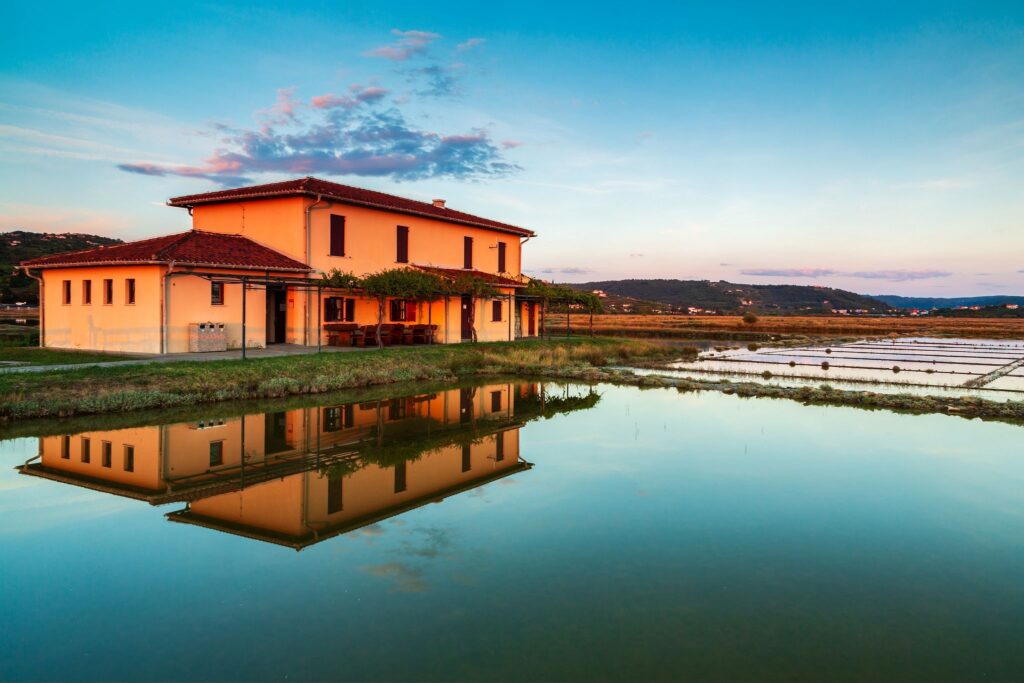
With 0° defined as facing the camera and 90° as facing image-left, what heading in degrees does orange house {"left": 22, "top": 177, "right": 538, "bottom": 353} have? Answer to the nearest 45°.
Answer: approximately 315°
